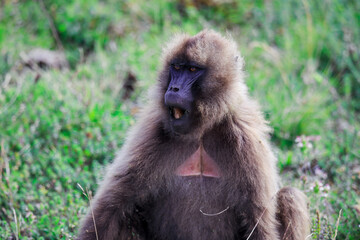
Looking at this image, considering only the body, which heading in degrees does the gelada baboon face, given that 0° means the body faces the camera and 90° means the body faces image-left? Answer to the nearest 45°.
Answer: approximately 0°
